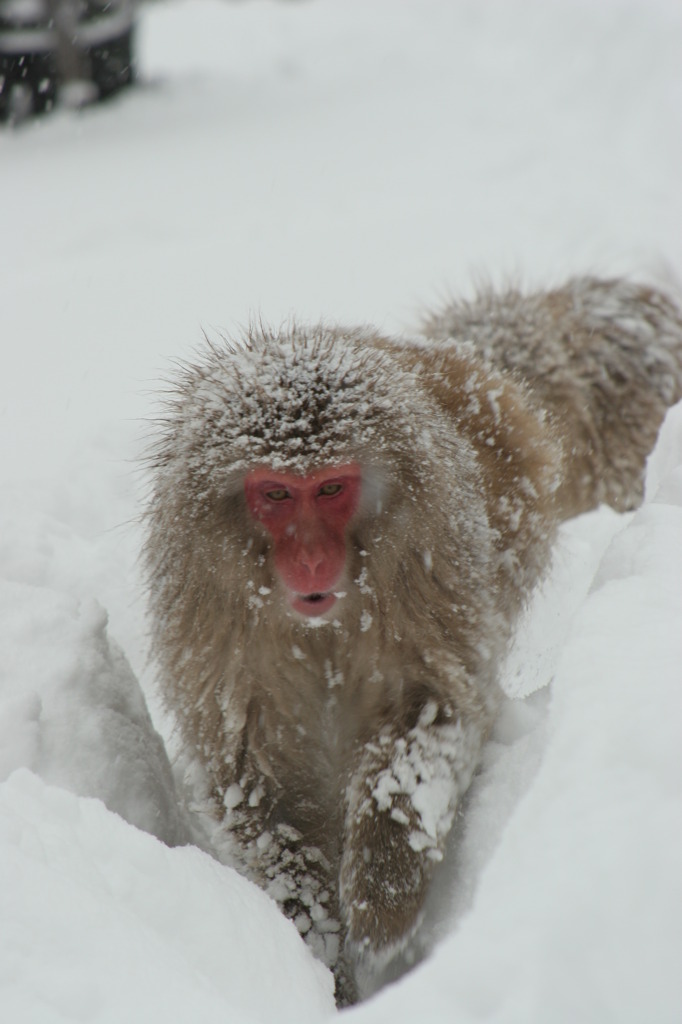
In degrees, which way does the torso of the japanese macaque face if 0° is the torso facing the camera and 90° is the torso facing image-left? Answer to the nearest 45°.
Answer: approximately 45°
